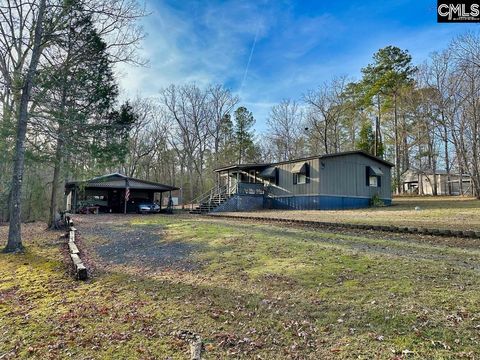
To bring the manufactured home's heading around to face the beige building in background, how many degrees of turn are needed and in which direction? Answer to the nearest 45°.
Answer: approximately 180°

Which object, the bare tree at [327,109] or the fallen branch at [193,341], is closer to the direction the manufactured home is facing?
the fallen branch

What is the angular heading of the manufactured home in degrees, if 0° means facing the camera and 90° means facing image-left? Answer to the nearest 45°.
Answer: approximately 45°

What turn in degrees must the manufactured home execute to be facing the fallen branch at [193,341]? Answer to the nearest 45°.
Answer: approximately 45° to its left

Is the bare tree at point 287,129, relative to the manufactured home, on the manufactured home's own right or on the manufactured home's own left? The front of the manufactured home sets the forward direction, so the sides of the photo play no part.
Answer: on the manufactured home's own right

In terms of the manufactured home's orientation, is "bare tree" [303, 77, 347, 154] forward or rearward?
rearward
